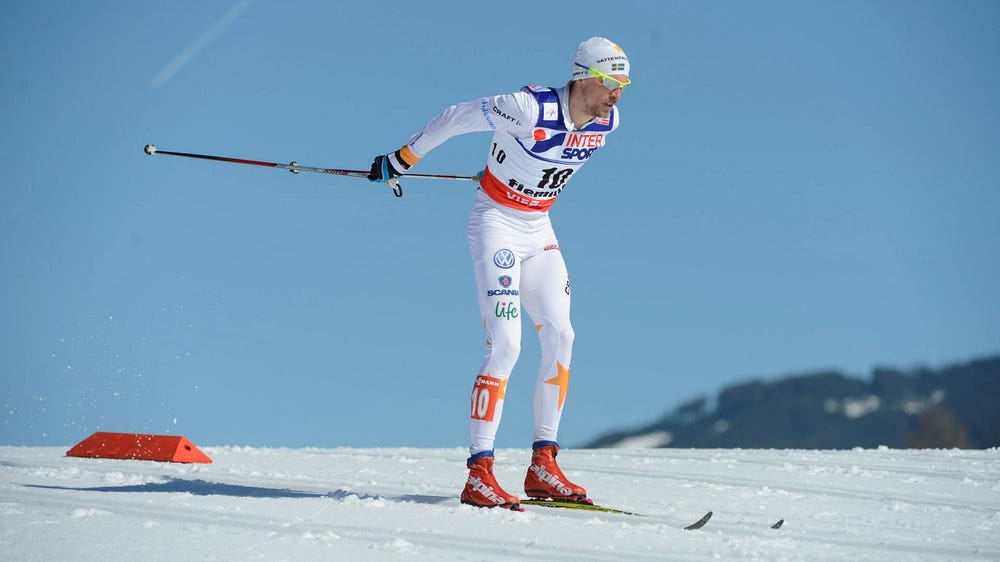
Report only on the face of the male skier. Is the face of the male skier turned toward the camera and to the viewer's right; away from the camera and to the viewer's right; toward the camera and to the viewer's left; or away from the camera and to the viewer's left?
toward the camera and to the viewer's right

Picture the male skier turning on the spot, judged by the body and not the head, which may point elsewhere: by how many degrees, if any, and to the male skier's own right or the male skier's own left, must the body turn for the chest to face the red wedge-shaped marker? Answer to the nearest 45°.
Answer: approximately 180°

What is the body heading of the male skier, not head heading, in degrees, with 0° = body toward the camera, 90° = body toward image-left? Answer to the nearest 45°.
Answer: approximately 315°

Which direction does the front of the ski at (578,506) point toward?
to the viewer's right

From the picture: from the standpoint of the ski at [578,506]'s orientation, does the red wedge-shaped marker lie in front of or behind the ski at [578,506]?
behind
